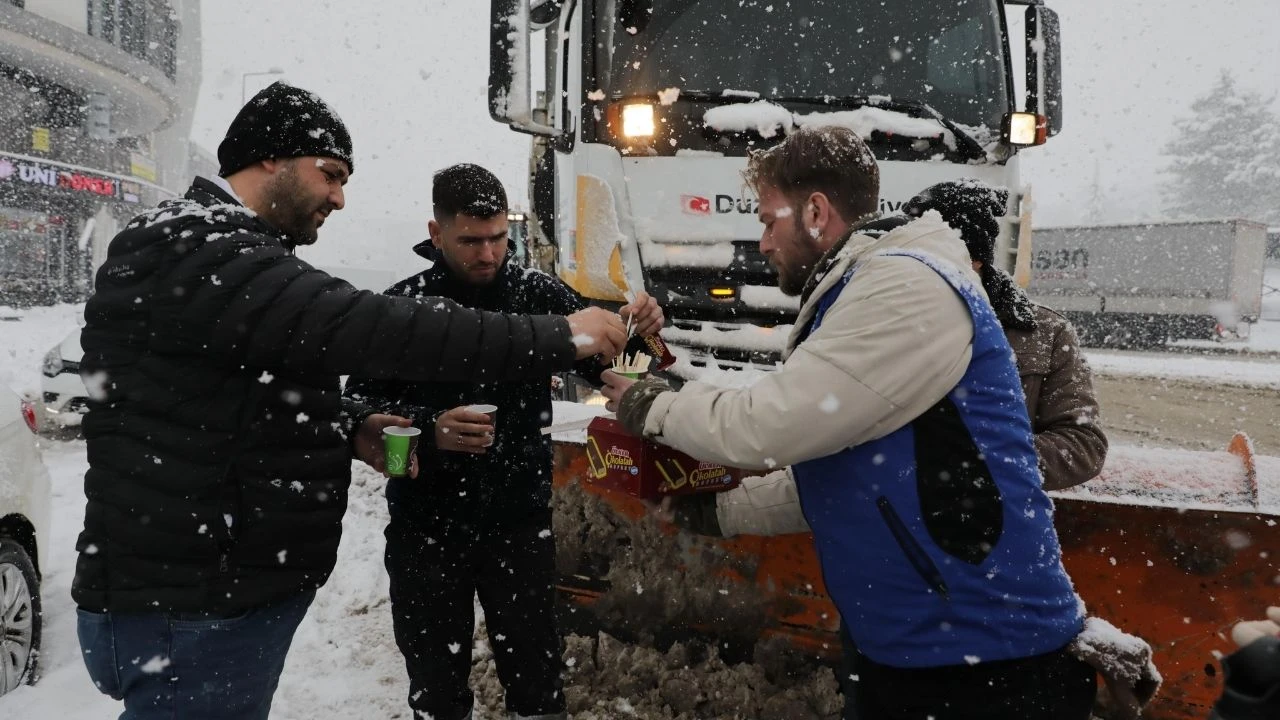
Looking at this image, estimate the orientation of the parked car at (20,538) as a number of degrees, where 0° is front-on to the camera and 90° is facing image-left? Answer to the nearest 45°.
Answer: approximately 45°

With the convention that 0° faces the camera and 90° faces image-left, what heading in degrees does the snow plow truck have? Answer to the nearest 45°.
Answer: approximately 0°

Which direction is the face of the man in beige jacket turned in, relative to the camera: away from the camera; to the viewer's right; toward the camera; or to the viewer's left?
to the viewer's left

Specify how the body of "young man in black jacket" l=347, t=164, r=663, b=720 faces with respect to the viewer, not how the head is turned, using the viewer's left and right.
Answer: facing the viewer

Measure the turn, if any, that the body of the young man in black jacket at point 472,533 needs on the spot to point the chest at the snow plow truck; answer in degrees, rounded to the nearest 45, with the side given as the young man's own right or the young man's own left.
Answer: approximately 135° to the young man's own left

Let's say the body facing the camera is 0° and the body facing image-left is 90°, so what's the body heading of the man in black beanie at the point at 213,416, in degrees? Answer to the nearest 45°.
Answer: approximately 270°

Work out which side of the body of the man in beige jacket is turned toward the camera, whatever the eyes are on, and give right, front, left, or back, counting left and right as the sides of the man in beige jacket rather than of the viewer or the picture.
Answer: left

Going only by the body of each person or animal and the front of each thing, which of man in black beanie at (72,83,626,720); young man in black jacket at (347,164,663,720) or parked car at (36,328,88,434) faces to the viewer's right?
the man in black beanie

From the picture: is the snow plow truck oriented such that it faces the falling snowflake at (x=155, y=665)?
yes

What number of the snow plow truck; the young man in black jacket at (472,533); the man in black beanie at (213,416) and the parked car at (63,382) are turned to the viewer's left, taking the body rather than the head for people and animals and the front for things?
0

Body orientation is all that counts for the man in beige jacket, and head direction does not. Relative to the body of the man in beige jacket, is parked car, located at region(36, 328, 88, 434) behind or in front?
in front
